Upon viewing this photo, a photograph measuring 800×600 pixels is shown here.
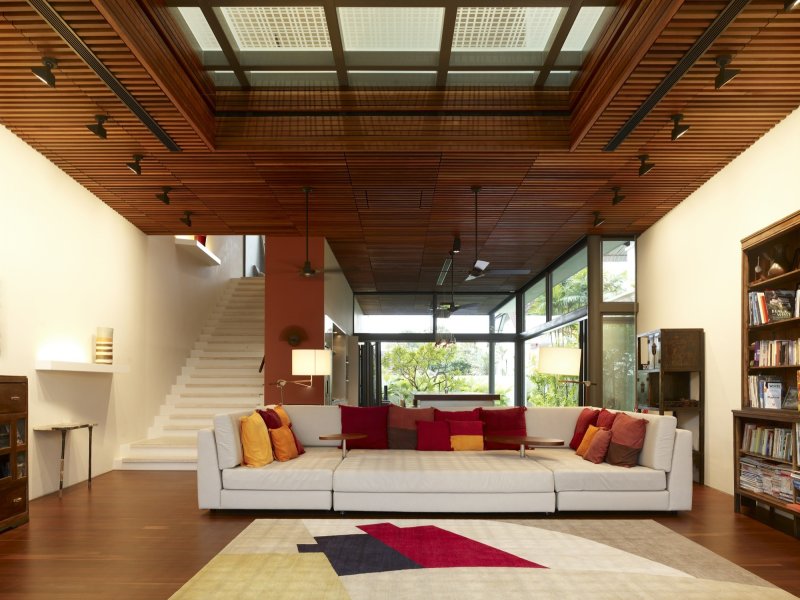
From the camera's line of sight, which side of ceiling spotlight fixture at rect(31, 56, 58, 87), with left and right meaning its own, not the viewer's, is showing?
left

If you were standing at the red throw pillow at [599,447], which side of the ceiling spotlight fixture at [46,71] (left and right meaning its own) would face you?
back

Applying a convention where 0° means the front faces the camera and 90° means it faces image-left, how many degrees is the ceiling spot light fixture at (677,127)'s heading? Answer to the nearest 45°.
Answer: approximately 270°

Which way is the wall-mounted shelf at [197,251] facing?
to the viewer's right

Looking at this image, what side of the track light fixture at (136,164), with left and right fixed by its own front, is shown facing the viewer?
left

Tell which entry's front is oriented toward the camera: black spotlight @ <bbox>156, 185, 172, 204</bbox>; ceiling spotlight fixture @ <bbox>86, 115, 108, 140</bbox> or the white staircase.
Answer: the white staircase

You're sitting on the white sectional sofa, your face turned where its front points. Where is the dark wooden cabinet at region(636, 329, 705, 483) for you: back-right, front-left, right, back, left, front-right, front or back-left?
back-left

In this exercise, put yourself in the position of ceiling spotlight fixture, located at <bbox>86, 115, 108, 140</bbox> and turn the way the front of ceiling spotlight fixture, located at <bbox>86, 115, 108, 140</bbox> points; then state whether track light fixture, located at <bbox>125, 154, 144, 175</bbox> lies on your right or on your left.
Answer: on your right

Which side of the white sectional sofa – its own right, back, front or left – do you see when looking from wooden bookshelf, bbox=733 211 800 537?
left

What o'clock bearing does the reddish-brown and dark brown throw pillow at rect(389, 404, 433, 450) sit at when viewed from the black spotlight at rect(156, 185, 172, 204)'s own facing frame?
The reddish-brown and dark brown throw pillow is roughly at 7 o'clock from the black spotlight.

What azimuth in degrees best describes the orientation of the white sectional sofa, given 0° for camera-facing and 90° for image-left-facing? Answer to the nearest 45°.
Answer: approximately 0°

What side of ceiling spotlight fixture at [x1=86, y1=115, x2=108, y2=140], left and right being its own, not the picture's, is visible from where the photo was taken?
left

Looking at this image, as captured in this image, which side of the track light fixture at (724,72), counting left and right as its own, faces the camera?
right

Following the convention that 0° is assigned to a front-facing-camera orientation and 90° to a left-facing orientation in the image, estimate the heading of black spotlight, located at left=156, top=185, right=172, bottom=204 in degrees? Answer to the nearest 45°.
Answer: approximately 90°
